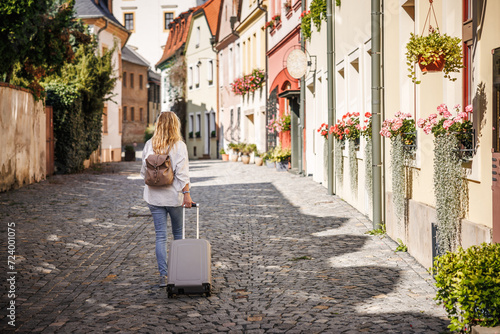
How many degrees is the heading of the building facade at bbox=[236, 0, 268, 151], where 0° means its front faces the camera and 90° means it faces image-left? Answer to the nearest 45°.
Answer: approximately 45°

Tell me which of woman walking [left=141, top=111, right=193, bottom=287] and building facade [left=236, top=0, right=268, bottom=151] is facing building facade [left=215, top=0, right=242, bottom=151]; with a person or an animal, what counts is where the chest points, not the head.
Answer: the woman walking

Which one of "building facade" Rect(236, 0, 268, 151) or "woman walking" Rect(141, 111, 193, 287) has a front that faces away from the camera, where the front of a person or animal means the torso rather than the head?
the woman walking

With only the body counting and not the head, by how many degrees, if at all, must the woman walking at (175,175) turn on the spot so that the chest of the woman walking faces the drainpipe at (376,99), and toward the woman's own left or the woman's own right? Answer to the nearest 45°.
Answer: approximately 45° to the woman's own right

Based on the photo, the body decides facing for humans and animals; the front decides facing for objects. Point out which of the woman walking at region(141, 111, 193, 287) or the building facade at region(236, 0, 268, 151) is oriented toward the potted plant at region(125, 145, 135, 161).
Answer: the woman walking

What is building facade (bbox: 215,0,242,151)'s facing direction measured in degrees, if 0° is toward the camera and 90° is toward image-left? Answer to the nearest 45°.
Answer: approximately 45°

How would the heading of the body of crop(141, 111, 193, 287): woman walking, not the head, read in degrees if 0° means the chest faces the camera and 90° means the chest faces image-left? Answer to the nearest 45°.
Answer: approximately 180°

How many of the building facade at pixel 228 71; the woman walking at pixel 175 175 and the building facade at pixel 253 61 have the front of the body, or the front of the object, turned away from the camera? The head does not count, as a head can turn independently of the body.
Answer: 1

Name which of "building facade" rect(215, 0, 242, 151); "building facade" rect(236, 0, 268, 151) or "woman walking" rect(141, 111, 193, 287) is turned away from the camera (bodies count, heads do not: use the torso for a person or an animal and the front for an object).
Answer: the woman walking

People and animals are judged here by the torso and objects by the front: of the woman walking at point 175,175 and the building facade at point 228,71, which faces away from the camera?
the woman walking

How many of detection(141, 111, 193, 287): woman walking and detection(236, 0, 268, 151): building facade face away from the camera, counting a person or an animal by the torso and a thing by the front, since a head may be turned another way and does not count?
1

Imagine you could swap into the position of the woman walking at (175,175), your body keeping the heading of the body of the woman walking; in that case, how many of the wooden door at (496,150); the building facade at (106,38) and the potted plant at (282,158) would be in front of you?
2
